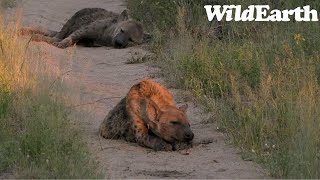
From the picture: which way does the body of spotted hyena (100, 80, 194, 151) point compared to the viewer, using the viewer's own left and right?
facing the viewer and to the right of the viewer

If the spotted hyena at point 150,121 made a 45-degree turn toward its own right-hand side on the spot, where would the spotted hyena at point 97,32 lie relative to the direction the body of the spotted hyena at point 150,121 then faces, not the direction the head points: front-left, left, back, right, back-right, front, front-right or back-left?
back
